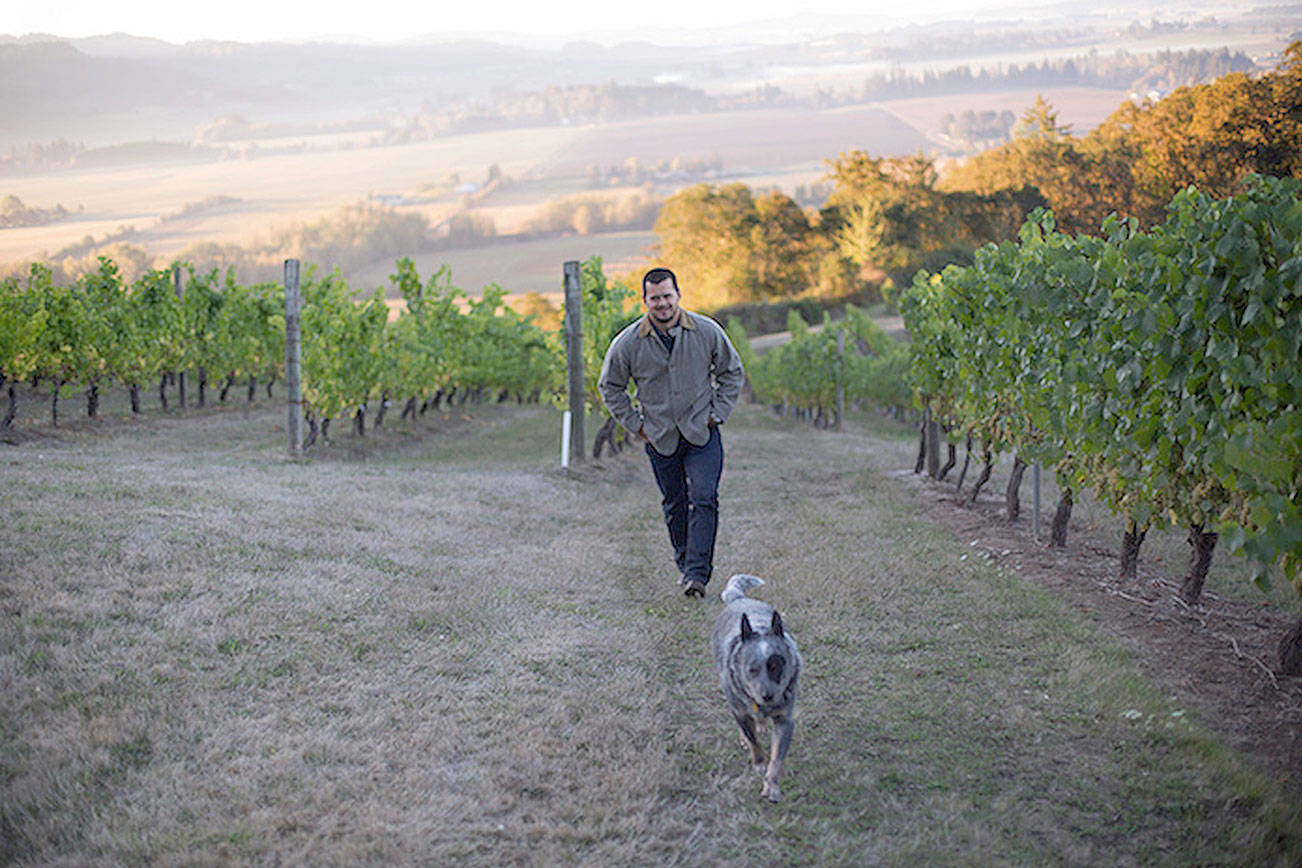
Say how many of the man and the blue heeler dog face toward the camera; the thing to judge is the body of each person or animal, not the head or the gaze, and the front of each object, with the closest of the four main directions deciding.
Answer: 2

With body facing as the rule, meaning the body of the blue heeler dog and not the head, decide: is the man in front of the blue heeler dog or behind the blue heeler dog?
behind

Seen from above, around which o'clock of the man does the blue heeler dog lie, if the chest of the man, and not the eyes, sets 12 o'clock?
The blue heeler dog is roughly at 12 o'clock from the man.

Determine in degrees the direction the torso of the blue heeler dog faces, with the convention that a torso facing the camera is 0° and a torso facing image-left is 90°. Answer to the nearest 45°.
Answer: approximately 0°

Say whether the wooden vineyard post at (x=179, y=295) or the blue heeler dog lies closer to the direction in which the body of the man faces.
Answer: the blue heeler dog

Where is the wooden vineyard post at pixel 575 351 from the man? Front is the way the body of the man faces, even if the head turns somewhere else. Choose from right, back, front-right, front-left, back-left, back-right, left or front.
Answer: back
